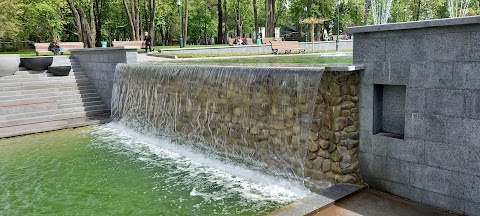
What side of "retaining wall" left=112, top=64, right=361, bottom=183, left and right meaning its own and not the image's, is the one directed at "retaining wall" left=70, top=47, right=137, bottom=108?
right

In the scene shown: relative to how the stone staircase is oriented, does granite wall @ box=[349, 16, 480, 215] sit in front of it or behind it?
in front

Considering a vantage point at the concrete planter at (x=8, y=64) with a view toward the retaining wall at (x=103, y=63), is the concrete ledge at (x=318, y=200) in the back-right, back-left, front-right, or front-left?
front-right

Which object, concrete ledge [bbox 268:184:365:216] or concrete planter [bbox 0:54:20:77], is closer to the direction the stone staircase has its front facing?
the concrete ledge

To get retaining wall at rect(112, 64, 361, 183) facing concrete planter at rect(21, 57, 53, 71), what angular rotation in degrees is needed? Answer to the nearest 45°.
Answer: approximately 90° to its right

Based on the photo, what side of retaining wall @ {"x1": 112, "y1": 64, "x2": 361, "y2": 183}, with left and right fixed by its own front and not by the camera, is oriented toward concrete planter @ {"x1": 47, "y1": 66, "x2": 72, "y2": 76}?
right

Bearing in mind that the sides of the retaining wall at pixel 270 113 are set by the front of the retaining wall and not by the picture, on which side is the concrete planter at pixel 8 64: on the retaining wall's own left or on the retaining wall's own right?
on the retaining wall's own right

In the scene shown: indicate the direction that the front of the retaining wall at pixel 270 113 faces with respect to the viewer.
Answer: facing the viewer and to the left of the viewer

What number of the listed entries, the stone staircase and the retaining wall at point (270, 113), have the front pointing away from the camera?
0

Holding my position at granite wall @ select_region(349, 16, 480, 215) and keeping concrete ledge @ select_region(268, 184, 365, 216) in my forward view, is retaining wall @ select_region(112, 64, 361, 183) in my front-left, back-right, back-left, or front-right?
front-right

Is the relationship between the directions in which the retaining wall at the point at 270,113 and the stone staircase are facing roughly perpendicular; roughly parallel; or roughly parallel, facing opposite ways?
roughly perpendicular

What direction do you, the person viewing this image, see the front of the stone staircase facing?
facing the viewer and to the right of the viewer
